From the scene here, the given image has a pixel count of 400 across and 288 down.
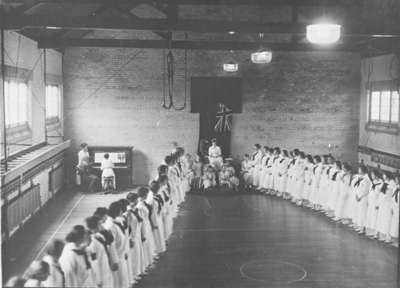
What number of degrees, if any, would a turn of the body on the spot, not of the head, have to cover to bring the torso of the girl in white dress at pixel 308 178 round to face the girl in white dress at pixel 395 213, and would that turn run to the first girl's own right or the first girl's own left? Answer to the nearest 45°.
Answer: approximately 135° to the first girl's own left

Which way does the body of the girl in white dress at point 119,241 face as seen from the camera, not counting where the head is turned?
to the viewer's right

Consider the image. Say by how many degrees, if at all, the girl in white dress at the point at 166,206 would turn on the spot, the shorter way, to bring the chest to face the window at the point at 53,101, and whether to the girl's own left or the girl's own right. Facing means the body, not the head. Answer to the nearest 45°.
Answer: approximately 135° to the girl's own left

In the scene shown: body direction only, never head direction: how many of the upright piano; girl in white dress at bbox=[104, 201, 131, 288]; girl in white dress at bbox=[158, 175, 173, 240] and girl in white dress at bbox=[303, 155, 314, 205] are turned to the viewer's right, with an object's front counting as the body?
2

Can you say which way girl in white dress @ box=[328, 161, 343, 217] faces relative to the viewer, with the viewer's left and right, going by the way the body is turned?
facing to the left of the viewer

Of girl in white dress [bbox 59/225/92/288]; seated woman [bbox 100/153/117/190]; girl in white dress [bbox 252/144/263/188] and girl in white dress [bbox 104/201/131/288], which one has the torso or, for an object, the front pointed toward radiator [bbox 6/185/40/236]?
girl in white dress [bbox 252/144/263/188]

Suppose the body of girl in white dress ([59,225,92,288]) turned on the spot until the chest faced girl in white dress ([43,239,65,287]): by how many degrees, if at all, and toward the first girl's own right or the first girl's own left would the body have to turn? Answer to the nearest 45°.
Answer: approximately 90° to the first girl's own right

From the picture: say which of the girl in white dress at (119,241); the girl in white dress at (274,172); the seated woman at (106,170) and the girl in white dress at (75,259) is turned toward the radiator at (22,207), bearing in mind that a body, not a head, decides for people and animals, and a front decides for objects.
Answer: the girl in white dress at (274,172)

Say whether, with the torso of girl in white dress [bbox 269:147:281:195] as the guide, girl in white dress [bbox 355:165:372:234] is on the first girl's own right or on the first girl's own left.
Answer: on the first girl's own left

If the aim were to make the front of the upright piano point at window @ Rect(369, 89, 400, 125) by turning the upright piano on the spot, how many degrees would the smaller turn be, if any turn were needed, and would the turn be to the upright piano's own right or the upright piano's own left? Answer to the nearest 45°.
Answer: approximately 90° to the upright piano's own left

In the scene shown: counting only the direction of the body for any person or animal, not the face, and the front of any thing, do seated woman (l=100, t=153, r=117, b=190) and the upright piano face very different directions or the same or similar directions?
very different directions

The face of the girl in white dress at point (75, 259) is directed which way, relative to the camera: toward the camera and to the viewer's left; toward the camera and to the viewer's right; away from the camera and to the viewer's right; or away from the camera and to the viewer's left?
away from the camera and to the viewer's right

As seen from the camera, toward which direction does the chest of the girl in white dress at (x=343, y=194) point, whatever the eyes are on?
to the viewer's left

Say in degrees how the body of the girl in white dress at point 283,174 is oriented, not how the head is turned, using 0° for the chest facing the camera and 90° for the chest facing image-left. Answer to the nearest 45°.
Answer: approximately 90°
